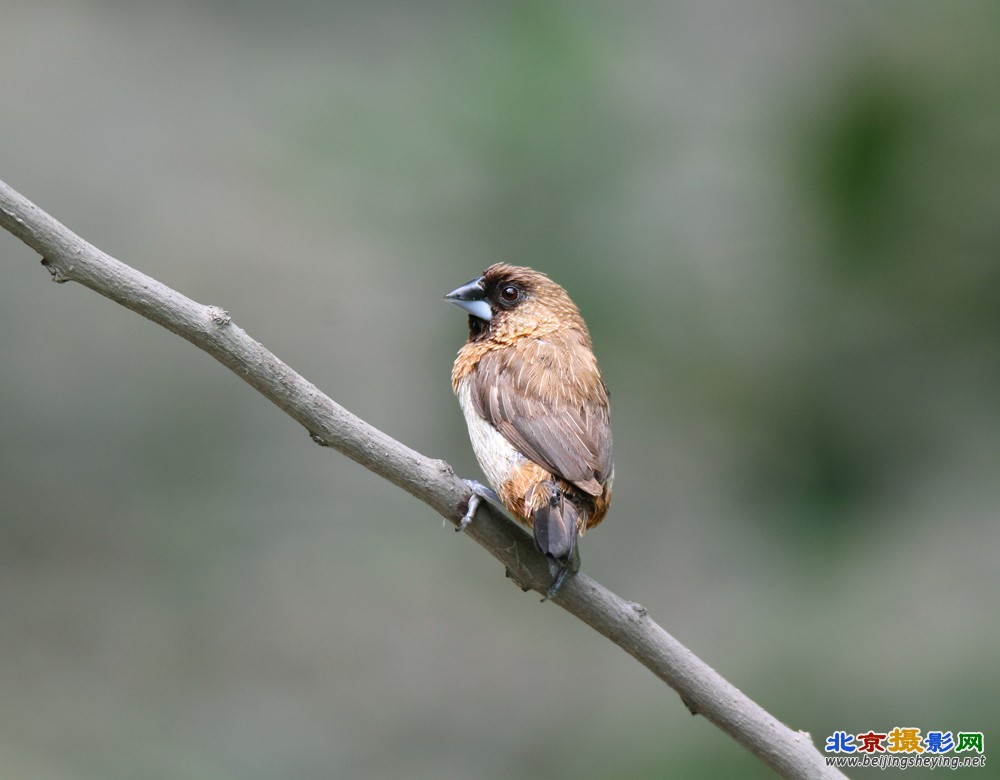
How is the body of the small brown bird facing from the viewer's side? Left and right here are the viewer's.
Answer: facing away from the viewer and to the left of the viewer
